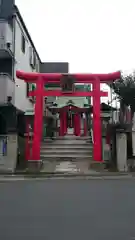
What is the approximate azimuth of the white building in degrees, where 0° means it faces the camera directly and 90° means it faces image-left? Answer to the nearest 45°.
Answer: approximately 0°

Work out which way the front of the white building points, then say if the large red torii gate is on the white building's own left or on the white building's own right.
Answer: on the white building's own left
